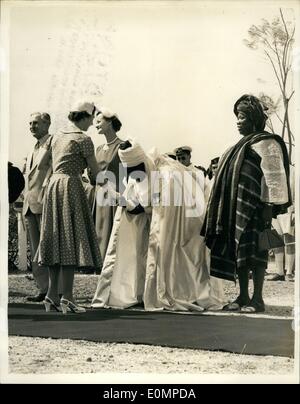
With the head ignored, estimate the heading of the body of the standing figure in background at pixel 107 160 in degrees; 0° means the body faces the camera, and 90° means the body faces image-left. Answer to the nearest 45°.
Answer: approximately 45°

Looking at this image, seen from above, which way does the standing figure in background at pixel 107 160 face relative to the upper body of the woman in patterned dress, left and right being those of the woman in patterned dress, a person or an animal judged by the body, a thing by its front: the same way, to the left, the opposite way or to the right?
the opposite way

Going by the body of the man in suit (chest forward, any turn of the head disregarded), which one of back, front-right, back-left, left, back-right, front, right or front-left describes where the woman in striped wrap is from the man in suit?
back-left

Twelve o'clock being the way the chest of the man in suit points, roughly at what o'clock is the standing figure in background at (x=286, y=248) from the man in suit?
The standing figure in background is roughly at 8 o'clock from the man in suit.

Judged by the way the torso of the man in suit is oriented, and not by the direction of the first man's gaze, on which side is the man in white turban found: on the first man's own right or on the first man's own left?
on the first man's own left

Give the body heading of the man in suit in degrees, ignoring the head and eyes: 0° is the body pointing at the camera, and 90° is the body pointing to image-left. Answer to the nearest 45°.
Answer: approximately 45°

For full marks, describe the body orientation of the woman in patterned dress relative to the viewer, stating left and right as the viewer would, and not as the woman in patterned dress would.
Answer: facing away from the viewer and to the right of the viewer
